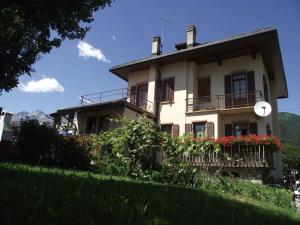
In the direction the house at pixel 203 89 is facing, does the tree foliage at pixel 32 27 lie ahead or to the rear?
ahead

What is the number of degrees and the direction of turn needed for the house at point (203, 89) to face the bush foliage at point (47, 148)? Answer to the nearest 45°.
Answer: approximately 45° to its right

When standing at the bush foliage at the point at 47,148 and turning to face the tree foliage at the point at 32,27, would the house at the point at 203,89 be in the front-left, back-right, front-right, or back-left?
back-left

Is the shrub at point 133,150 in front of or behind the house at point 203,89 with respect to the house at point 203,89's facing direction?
in front

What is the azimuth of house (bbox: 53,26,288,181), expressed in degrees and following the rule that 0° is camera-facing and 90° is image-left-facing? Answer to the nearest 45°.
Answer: approximately 0°
